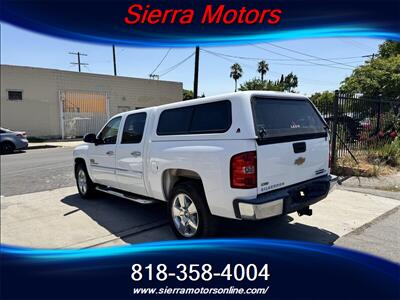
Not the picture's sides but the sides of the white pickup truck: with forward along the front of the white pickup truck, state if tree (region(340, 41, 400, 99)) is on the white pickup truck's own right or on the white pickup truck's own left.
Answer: on the white pickup truck's own right

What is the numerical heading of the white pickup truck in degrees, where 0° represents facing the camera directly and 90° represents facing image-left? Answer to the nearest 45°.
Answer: approximately 135°

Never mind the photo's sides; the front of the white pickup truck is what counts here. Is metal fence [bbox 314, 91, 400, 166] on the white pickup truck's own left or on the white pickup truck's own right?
on the white pickup truck's own right

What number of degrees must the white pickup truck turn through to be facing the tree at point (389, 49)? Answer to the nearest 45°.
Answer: approximately 90° to its right

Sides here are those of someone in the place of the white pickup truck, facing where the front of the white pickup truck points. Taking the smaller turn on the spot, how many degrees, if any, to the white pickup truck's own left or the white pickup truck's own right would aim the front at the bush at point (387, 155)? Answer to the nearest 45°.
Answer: approximately 90° to the white pickup truck's own right
